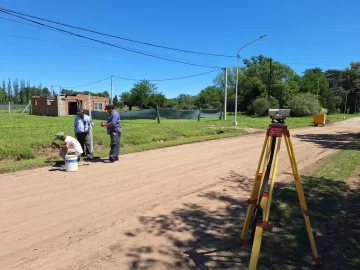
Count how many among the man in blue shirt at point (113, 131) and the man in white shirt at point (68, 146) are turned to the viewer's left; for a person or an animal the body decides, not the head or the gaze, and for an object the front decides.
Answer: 2

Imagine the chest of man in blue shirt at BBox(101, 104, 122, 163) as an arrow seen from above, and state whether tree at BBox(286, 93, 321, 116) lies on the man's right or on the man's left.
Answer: on the man's right

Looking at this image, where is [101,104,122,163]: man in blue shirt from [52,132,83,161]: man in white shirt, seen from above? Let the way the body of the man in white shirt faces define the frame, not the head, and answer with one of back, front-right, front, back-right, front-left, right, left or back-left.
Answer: back

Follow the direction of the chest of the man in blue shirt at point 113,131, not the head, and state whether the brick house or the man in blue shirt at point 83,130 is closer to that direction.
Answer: the man in blue shirt

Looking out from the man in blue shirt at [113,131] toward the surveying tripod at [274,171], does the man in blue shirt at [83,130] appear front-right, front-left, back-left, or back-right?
back-right

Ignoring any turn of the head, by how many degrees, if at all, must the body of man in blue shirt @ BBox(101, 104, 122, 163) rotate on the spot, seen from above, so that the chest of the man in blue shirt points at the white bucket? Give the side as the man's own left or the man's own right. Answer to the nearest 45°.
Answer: approximately 45° to the man's own left

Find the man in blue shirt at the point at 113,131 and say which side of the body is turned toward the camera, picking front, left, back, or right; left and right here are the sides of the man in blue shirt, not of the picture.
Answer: left

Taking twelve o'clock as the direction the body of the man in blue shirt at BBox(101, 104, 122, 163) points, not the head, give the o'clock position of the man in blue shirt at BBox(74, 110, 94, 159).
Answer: the man in blue shirt at BBox(74, 110, 94, 159) is roughly at 1 o'clock from the man in blue shirt at BBox(101, 104, 122, 163).

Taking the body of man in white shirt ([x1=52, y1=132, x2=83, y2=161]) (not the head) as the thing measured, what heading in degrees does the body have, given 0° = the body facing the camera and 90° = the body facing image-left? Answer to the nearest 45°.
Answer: approximately 90°

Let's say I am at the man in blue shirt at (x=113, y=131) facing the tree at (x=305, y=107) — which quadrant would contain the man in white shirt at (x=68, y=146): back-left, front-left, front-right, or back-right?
back-left

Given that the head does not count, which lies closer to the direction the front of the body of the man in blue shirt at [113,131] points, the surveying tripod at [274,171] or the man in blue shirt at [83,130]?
the man in blue shirt
